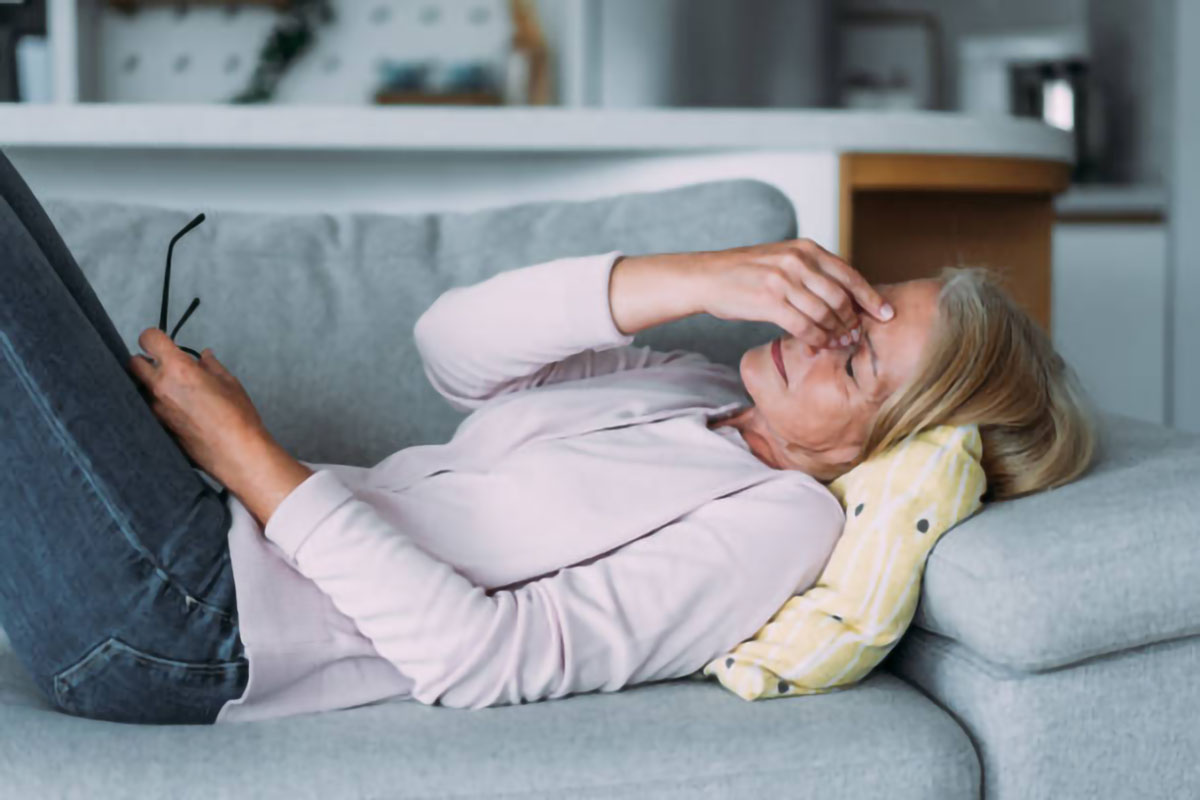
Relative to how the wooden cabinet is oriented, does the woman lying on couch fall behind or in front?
in front

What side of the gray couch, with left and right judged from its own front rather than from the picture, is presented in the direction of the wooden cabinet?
back

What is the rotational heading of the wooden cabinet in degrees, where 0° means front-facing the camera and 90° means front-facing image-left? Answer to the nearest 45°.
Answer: approximately 0°

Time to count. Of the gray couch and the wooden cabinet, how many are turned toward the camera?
2

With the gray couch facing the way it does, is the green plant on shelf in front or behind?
behind
